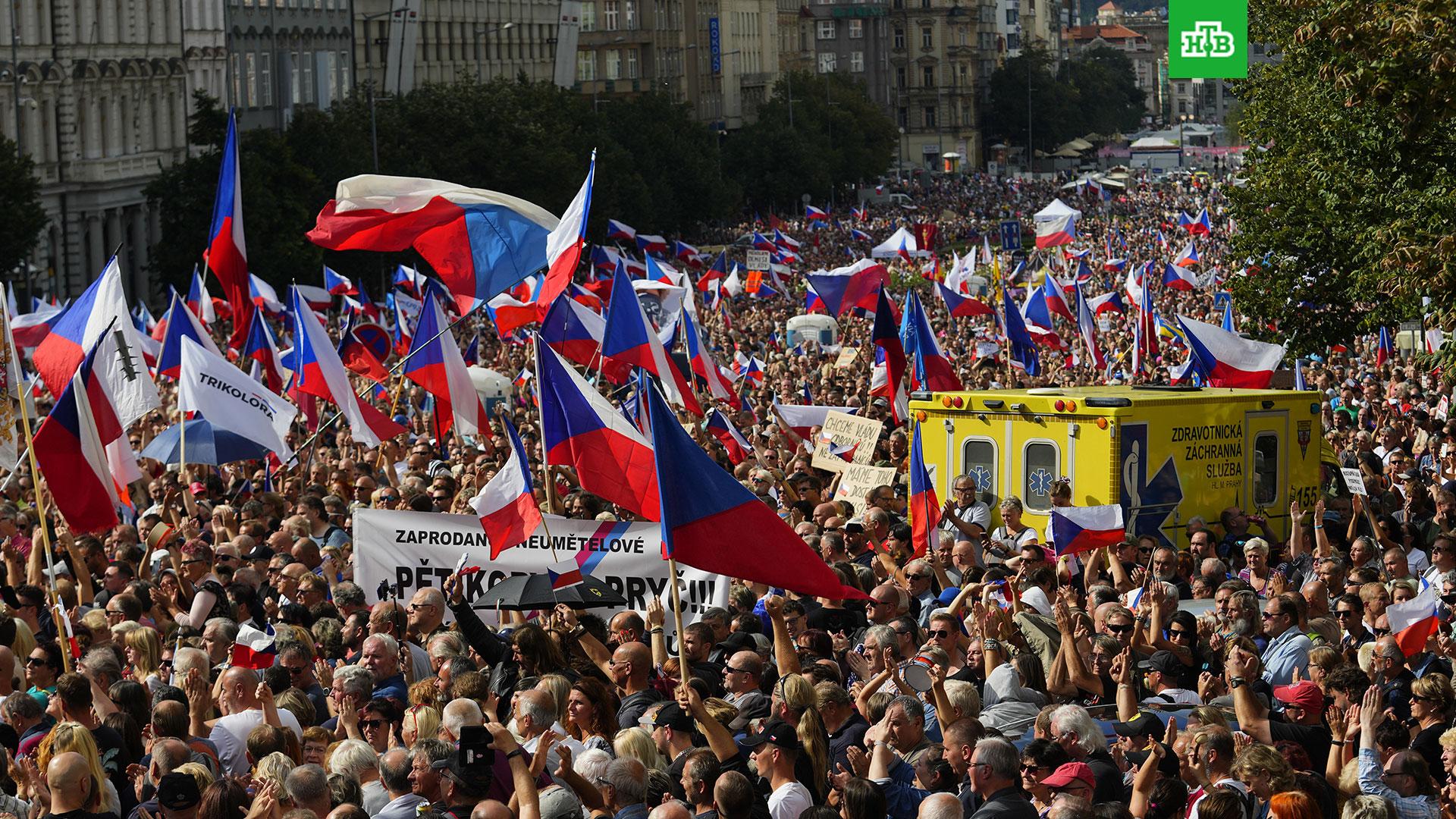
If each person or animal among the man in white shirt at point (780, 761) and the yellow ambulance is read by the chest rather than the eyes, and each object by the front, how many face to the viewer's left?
1

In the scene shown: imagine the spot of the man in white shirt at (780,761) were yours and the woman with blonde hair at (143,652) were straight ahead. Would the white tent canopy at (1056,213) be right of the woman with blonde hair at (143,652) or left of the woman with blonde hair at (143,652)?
right
